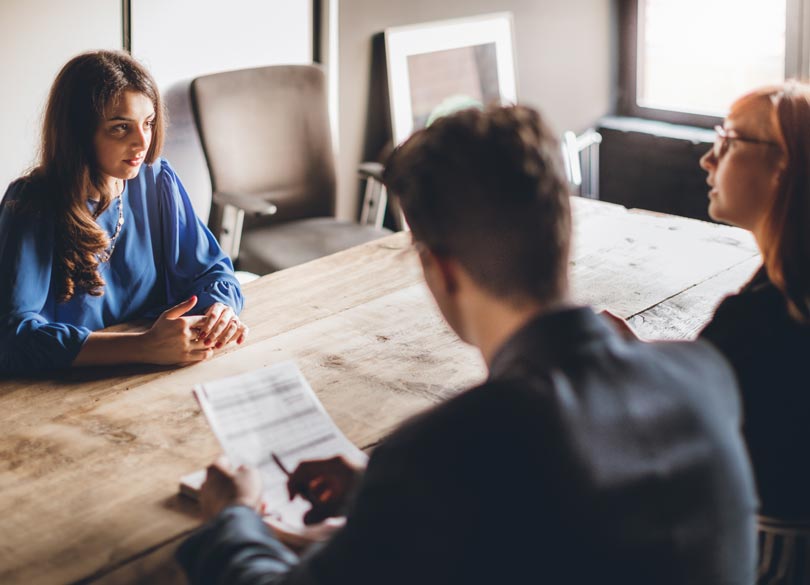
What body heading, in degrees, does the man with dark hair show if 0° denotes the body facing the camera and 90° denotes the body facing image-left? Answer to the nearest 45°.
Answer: approximately 135°

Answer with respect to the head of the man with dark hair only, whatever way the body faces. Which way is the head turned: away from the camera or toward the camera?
away from the camera

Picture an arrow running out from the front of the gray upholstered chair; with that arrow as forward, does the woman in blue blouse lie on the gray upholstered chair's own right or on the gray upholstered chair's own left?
on the gray upholstered chair's own right

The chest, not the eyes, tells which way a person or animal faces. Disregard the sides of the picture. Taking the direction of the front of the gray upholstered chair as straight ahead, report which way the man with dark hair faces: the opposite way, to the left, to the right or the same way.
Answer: the opposite way

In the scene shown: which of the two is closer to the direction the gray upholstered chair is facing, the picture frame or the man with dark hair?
the man with dark hair

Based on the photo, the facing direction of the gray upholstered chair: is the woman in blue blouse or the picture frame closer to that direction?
the woman in blue blouse

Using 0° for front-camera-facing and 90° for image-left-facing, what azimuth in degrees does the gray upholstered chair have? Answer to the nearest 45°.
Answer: approximately 315°

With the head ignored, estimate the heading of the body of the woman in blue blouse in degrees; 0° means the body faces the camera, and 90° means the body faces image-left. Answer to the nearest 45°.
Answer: approximately 315°

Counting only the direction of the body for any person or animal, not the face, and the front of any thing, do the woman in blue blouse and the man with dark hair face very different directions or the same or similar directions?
very different directions
